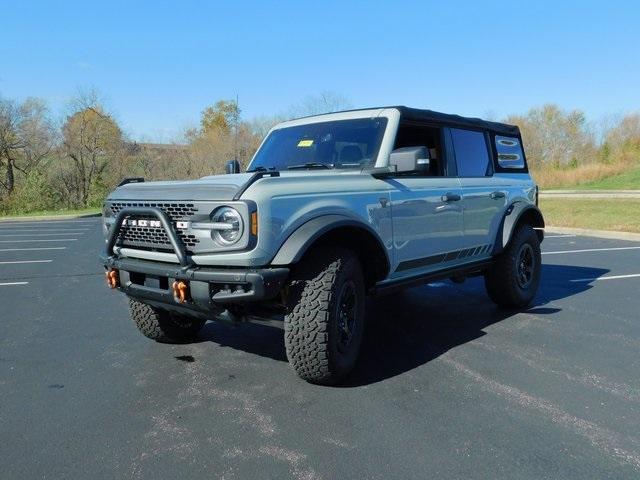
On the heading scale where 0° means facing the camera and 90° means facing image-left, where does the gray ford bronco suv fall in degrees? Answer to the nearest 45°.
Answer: approximately 45°

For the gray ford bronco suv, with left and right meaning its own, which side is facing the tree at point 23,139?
right

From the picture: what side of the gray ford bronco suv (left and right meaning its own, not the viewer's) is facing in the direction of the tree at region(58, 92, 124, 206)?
right
